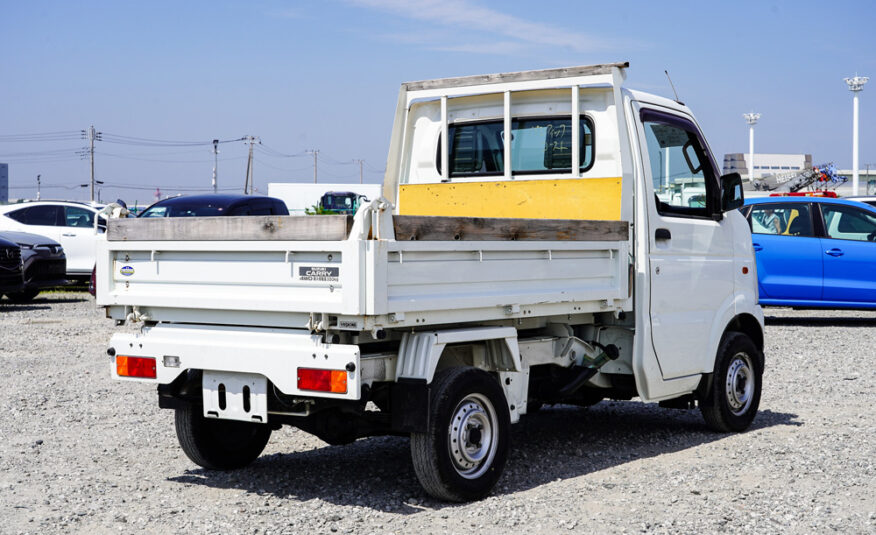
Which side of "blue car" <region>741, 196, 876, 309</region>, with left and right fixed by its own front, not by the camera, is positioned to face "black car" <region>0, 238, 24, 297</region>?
back

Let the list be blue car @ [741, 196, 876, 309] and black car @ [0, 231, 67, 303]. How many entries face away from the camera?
0

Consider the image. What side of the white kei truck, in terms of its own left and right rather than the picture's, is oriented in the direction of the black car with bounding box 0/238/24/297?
left

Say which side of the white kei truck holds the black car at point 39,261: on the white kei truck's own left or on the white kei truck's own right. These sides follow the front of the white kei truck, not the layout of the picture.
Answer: on the white kei truck's own left

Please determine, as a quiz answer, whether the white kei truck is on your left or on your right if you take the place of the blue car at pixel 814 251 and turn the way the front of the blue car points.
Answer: on your right

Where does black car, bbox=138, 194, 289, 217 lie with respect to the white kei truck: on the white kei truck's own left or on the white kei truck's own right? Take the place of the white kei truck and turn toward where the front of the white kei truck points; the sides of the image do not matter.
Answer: on the white kei truck's own left

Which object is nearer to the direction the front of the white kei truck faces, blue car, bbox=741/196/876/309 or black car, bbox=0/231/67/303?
the blue car

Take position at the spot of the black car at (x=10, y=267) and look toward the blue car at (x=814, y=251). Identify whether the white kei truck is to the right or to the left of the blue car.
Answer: right

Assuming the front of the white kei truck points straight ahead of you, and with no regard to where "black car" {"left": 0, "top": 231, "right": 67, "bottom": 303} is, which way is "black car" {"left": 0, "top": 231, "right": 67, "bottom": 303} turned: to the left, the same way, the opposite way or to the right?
to the right

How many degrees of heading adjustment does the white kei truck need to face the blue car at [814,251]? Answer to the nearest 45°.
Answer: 0° — it already faces it

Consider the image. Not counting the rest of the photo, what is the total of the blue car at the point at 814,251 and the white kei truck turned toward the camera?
0

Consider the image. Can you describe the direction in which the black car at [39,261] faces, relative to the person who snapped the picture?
facing the viewer and to the right of the viewer

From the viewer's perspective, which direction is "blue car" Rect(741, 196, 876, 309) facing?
to the viewer's right

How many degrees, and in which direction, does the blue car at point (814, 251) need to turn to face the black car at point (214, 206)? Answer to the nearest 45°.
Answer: approximately 180°

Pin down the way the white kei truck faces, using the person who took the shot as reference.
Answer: facing away from the viewer and to the right of the viewer
